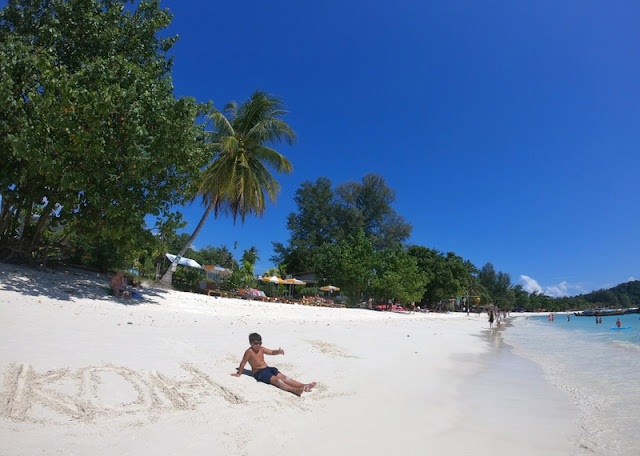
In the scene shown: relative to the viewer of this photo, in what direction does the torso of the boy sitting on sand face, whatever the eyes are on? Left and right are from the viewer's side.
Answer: facing the viewer and to the right of the viewer

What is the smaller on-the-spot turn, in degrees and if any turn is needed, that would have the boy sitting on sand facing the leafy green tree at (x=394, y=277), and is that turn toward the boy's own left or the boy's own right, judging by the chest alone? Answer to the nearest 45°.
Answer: approximately 135° to the boy's own left

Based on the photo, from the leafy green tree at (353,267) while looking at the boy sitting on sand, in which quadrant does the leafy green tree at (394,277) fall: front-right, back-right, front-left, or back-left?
back-left

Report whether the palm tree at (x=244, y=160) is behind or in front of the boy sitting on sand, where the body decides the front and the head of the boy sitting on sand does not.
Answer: behind

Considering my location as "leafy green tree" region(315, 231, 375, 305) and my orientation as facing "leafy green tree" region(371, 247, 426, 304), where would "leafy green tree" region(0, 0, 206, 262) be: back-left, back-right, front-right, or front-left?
back-right

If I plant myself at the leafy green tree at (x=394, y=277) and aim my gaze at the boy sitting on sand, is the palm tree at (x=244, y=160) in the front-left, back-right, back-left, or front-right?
front-right

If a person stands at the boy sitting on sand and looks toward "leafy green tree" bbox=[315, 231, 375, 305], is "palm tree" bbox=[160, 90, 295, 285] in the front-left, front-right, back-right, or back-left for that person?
front-left

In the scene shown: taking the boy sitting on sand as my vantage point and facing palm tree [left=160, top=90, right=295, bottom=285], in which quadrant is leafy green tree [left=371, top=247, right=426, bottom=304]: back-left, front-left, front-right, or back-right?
front-right

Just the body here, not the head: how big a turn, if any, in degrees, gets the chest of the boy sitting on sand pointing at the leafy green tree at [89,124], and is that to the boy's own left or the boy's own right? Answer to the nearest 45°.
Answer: approximately 180°

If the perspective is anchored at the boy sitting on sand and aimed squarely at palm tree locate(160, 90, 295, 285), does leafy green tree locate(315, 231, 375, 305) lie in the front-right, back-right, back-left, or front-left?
front-right

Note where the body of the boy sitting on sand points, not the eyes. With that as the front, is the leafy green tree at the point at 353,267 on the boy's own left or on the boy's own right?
on the boy's own left
